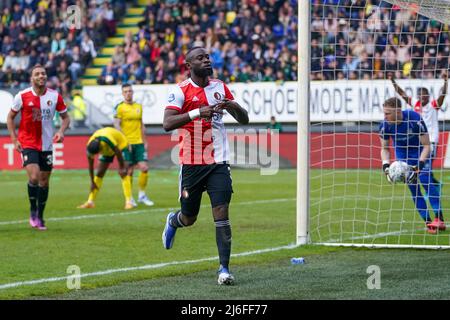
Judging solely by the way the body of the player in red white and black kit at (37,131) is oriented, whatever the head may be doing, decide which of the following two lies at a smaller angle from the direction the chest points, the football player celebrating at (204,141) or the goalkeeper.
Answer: the football player celebrating

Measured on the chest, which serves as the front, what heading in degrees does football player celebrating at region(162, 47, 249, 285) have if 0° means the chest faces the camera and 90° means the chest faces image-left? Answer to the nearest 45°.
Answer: approximately 315°

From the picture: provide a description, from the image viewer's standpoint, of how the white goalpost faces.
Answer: facing away from the viewer and to the left of the viewer

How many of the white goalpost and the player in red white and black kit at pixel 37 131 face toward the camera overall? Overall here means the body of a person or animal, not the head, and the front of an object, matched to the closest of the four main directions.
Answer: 1

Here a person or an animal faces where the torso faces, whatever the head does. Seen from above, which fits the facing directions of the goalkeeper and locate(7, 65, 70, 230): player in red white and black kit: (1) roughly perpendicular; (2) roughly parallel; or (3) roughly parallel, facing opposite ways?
roughly perpendicular

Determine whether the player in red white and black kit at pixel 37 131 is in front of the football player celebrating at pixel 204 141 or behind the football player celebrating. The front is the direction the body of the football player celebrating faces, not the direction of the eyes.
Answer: behind

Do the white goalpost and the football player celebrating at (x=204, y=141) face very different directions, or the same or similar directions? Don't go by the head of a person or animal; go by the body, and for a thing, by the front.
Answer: very different directions
